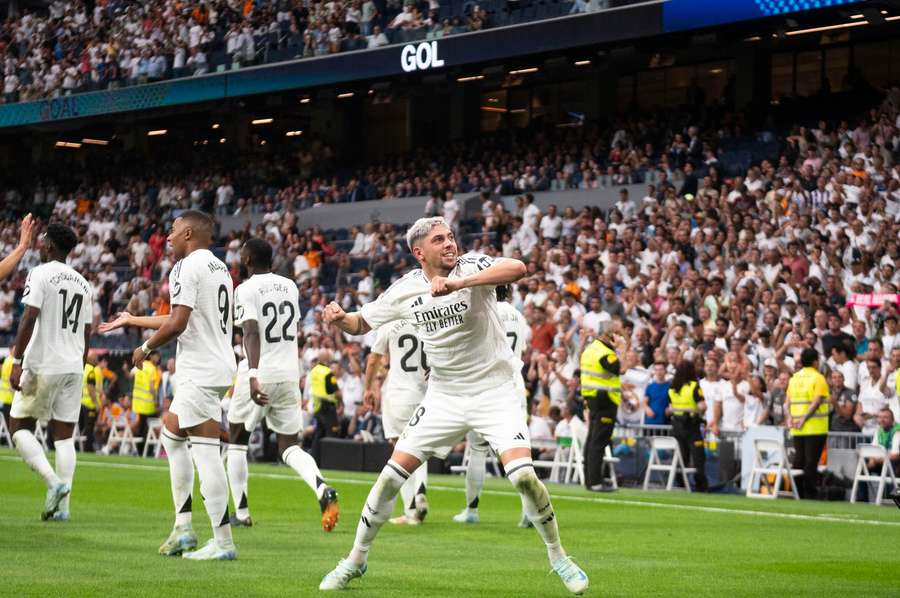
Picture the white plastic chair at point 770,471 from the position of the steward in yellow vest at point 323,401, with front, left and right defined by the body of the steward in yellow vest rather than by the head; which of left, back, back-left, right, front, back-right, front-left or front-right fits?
right

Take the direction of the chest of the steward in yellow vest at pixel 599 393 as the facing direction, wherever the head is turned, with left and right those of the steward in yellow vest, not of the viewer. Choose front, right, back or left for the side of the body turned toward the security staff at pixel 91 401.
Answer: left
